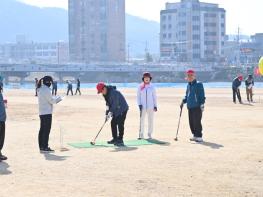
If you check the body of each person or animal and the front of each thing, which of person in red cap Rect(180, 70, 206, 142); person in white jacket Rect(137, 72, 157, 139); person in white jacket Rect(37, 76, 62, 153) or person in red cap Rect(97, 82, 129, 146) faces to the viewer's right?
person in white jacket Rect(37, 76, 62, 153)

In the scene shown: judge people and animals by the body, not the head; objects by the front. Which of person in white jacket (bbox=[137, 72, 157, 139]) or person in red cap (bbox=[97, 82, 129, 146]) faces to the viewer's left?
the person in red cap

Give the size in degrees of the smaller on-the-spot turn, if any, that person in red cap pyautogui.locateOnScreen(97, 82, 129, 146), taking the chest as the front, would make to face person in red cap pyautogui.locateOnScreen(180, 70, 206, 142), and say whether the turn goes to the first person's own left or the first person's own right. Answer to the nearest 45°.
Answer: approximately 135° to the first person's own right

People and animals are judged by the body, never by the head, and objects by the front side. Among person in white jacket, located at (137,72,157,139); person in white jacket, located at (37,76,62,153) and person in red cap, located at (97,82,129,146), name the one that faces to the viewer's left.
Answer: the person in red cap

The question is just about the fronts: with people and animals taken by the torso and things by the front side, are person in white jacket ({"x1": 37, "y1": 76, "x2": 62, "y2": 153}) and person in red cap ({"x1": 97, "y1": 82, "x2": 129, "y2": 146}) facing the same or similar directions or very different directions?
very different directions

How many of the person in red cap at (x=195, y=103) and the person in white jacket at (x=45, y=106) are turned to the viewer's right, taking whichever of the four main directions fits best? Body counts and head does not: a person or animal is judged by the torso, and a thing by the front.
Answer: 1

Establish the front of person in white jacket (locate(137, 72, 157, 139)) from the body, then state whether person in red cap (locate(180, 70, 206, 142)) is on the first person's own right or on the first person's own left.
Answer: on the first person's own left

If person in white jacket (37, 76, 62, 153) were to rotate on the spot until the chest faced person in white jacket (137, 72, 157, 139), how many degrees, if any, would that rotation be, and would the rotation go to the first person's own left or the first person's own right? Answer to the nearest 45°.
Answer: approximately 45° to the first person's own left

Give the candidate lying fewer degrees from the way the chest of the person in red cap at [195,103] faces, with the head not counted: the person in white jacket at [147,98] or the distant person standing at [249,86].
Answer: the person in white jacket

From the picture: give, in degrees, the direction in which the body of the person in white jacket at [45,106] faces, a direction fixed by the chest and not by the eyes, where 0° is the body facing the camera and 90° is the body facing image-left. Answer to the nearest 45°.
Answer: approximately 270°

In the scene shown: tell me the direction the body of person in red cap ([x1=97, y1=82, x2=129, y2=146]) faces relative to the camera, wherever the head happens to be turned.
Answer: to the viewer's left
